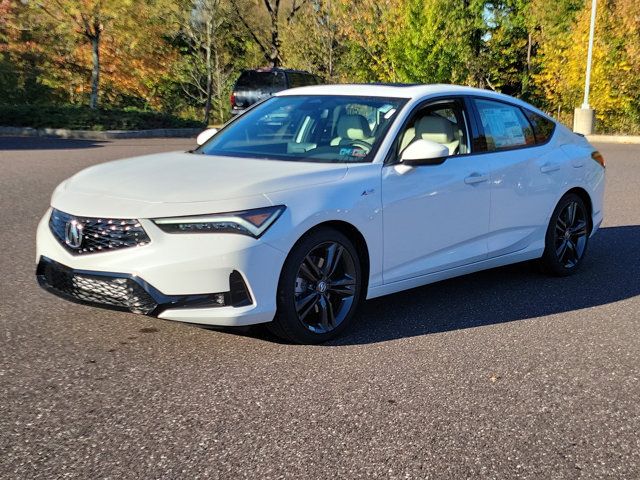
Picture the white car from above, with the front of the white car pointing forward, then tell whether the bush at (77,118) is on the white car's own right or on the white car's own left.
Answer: on the white car's own right

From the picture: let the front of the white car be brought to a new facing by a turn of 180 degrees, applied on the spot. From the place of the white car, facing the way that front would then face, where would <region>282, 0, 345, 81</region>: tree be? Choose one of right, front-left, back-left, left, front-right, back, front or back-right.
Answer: front-left

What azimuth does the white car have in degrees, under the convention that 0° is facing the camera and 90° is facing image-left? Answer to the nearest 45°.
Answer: approximately 45°

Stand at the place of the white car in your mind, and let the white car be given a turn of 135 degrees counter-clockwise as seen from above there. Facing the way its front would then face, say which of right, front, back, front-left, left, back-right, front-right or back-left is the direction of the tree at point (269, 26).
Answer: left

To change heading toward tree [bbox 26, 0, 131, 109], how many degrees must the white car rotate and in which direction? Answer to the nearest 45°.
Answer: approximately 135° to its right

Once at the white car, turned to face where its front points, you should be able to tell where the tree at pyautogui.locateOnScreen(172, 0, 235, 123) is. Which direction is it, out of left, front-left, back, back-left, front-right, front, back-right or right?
back-right
